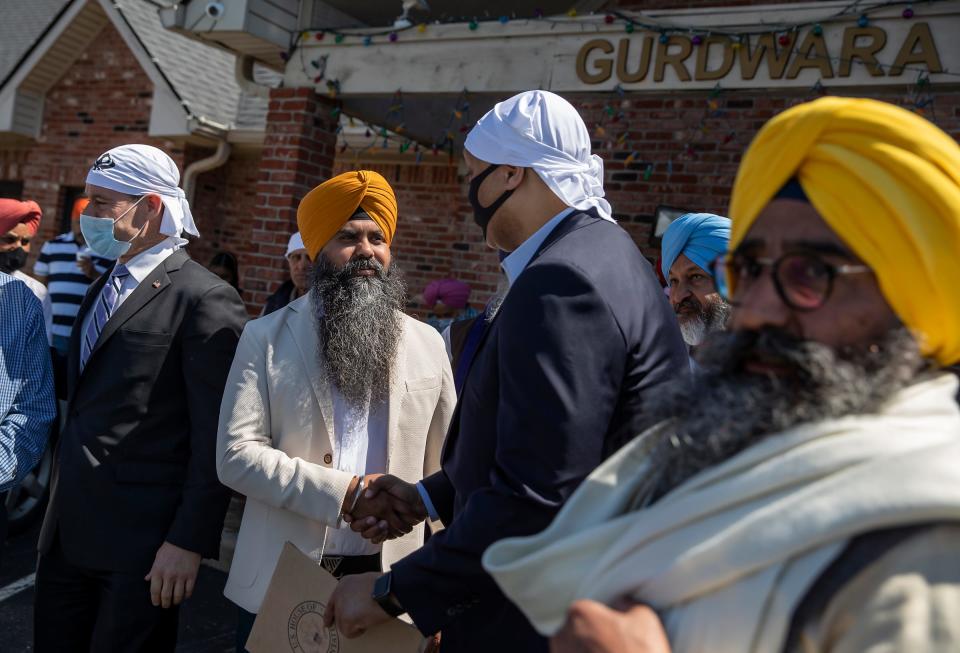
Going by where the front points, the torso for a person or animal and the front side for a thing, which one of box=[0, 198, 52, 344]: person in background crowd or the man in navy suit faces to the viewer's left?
the man in navy suit

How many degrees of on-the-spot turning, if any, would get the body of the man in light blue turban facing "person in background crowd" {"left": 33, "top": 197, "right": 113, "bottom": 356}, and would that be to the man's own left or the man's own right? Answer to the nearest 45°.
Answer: approximately 90° to the man's own right

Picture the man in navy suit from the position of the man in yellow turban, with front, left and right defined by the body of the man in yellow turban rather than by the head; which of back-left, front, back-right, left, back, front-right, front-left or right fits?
right

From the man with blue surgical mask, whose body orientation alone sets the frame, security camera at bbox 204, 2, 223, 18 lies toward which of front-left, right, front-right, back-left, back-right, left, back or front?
back-right

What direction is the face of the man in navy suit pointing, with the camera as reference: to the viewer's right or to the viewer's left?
to the viewer's left

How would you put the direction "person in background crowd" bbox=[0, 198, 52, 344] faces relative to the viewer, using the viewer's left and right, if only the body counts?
facing the viewer and to the right of the viewer

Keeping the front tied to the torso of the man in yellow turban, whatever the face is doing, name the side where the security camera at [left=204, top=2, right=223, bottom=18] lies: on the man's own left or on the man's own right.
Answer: on the man's own right

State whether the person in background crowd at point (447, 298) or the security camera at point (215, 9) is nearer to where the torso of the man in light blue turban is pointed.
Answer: the security camera

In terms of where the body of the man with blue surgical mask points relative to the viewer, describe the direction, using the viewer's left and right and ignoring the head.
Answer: facing the viewer and to the left of the viewer

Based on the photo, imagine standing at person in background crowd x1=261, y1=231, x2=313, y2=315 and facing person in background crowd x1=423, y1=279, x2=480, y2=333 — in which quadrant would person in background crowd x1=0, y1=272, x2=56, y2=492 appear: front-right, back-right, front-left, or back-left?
back-right

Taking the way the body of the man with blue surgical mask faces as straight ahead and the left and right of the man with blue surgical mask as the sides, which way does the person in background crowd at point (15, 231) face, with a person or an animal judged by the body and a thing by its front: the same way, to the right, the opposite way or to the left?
to the left

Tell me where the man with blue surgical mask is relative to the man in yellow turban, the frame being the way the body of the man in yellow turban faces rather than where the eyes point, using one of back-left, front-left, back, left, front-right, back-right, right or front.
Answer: right
